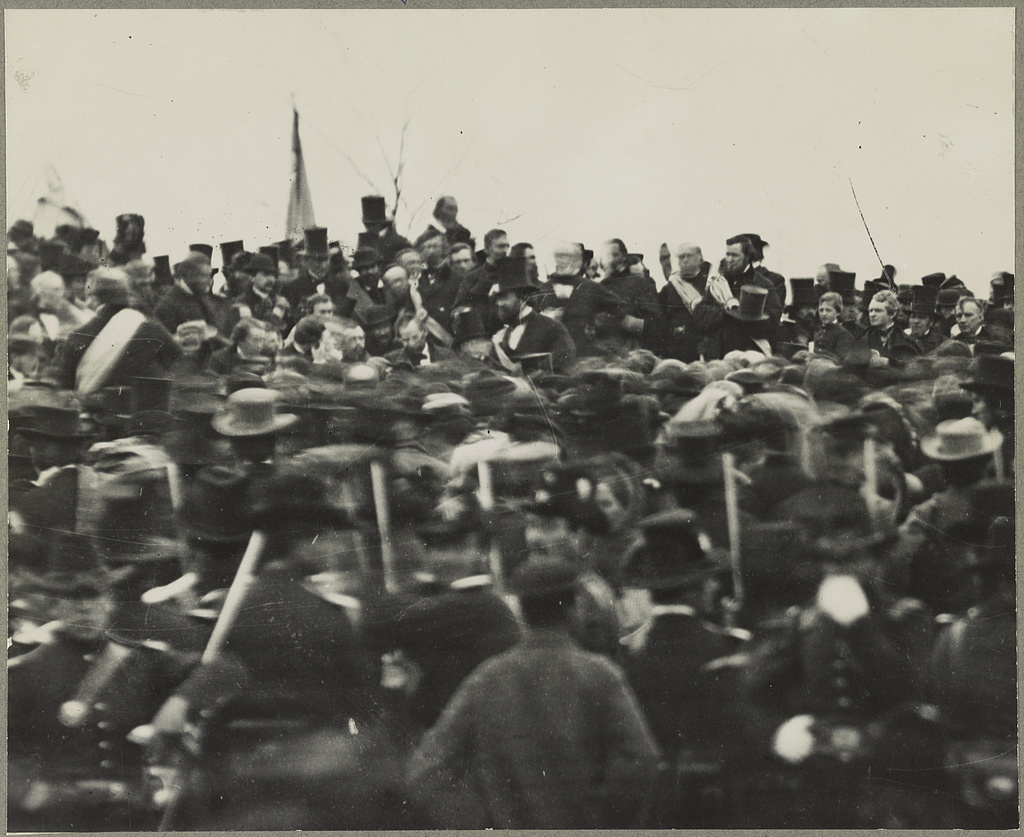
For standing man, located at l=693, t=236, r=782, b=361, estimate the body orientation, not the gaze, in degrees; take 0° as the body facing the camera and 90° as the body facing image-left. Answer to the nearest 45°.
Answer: approximately 45°

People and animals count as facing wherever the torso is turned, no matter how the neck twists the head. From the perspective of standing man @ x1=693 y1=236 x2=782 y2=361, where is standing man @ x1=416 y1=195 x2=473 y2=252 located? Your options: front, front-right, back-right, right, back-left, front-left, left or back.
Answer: front-right

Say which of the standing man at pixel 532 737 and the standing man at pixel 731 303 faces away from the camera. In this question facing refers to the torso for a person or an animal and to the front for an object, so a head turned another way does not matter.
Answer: the standing man at pixel 532 737

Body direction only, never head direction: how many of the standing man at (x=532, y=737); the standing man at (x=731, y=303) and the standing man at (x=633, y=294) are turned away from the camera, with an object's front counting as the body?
1

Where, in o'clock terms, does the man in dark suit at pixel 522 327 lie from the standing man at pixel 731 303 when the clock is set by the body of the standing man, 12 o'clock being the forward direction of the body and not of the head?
The man in dark suit is roughly at 1 o'clock from the standing man.

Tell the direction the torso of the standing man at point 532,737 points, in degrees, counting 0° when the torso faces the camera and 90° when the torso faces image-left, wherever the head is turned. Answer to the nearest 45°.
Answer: approximately 180°

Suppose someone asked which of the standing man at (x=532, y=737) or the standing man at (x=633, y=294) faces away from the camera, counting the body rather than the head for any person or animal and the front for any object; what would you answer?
the standing man at (x=532, y=737)

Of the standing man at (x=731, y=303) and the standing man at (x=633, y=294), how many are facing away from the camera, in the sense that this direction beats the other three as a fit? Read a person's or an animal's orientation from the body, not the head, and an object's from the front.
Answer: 0
